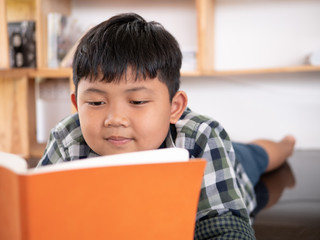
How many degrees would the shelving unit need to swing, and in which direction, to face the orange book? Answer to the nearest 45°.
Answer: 0° — it already faces it

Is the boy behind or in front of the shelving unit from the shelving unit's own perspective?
in front

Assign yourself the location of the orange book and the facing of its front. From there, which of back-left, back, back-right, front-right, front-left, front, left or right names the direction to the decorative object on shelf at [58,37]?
back

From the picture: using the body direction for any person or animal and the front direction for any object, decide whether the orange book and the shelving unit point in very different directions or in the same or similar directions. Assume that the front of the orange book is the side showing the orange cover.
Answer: same or similar directions

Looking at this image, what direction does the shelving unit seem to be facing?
toward the camera

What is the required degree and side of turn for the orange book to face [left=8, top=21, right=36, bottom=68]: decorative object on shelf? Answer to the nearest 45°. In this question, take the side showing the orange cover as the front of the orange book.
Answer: approximately 180°
